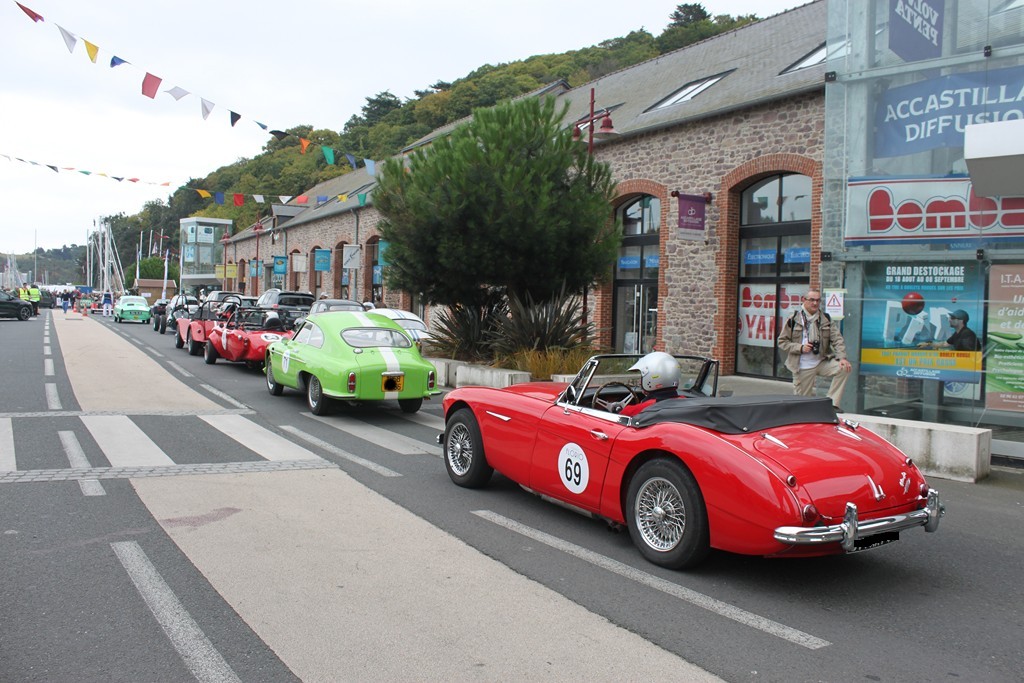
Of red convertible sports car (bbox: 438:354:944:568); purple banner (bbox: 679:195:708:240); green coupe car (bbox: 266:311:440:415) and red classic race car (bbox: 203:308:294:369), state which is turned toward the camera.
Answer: the purple banner

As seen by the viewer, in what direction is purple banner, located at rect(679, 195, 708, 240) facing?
toward the camera

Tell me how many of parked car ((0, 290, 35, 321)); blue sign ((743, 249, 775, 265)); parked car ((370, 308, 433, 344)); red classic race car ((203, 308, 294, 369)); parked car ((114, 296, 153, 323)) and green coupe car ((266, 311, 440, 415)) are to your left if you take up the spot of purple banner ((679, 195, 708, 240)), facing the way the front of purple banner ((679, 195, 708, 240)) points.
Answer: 1

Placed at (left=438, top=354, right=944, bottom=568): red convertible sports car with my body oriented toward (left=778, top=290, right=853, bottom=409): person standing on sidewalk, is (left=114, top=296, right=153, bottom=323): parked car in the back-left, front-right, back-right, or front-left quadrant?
front-left

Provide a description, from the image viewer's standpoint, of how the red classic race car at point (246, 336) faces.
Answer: facing away from the viewer and to the left of the viewer

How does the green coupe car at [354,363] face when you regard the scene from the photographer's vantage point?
facing away from the viewer and to the left of the viewer

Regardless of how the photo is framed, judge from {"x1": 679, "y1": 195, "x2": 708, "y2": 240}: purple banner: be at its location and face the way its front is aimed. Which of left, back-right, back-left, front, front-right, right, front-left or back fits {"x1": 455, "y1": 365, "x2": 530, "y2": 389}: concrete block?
front-right

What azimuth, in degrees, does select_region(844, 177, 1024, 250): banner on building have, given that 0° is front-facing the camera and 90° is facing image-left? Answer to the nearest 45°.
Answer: approximately 45°

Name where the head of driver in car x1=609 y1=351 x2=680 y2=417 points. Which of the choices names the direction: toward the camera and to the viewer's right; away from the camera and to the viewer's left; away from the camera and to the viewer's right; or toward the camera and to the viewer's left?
away from the camera and to the viewer's left

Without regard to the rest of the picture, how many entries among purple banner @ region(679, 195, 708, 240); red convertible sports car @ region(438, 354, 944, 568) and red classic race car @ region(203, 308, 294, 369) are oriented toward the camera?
1

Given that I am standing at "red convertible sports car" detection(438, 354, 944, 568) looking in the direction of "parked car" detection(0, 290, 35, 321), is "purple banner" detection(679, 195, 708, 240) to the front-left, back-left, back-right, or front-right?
front-right

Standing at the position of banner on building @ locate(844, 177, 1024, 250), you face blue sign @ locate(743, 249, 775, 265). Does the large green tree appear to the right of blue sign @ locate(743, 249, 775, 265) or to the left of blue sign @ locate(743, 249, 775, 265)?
left

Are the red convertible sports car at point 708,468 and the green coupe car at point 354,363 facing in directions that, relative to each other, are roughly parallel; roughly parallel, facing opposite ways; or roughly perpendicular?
roughly parallel

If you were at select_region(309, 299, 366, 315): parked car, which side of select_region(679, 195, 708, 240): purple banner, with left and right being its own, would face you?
right

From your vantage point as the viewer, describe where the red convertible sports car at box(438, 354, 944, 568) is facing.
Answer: facing away from the viewer and to the left of the viewer

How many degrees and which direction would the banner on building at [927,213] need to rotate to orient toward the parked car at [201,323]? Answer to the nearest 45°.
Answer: approximately 45° to its right

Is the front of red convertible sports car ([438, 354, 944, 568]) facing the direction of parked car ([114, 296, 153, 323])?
yes

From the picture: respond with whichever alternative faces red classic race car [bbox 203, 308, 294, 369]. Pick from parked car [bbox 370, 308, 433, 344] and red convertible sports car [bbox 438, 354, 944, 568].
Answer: the red convertible sports car

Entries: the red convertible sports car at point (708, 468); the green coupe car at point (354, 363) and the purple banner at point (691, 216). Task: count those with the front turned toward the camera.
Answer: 1
